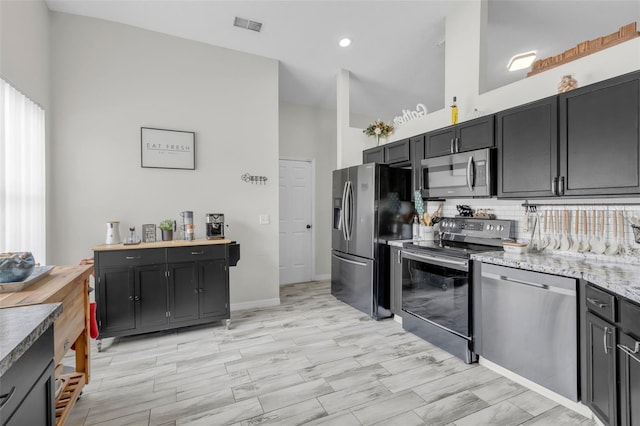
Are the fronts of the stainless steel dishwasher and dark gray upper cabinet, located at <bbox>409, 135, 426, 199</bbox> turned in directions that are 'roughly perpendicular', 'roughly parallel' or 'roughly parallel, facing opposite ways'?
roughly parallel

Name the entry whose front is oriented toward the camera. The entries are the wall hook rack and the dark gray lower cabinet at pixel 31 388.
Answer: the wall hook rack

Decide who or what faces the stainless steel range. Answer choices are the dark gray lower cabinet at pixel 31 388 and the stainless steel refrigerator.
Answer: the dark gray lower cabinet

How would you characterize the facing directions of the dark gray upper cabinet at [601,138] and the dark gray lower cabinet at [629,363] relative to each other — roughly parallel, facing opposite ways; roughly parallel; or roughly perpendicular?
roughly parallel

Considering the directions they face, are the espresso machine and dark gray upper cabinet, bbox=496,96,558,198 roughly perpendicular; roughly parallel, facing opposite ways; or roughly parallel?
roughly perpendicular

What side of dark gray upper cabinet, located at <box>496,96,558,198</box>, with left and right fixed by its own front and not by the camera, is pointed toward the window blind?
front

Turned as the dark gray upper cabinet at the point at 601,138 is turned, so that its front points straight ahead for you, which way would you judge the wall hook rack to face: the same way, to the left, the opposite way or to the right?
to the left

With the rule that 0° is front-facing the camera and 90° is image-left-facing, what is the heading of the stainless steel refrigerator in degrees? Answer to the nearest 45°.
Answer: approximately 45°

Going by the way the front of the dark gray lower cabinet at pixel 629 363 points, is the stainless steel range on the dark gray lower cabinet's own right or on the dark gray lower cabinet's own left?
on the dark gray lower cabinet's own right

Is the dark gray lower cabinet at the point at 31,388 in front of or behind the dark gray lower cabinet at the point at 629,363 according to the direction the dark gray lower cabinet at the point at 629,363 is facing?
in front

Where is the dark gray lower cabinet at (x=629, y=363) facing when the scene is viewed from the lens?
facing the viewer and to the left of the viewer
